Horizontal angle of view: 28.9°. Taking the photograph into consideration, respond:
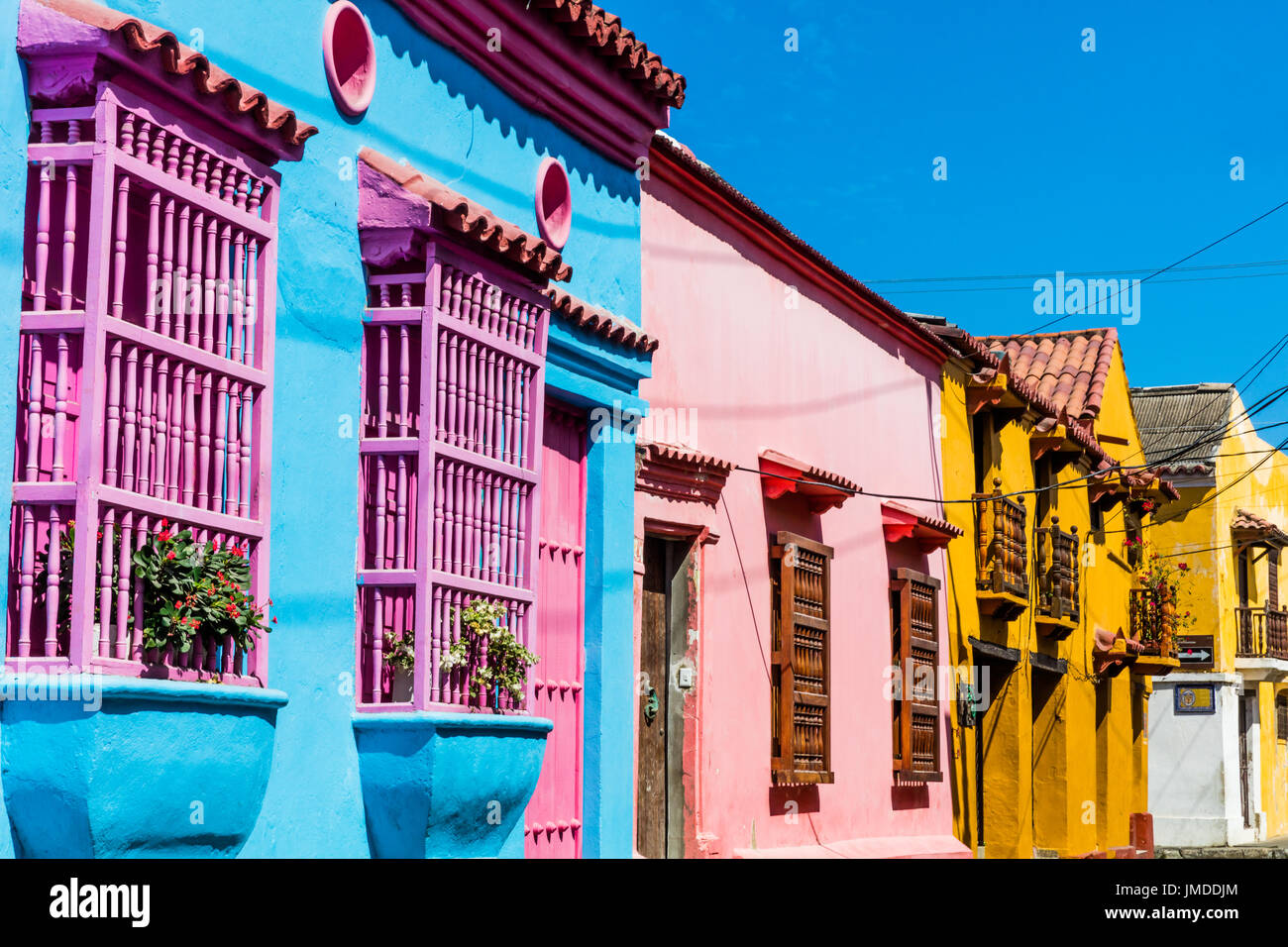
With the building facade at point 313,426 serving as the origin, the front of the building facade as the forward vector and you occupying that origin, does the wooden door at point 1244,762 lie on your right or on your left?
on your left

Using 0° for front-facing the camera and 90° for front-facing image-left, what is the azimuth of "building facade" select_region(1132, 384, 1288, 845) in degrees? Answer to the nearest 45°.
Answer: approximately 315°

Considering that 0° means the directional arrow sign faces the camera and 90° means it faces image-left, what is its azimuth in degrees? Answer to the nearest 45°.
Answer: approximately 0°

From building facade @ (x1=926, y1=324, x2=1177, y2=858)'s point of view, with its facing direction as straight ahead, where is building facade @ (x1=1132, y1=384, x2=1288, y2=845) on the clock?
building facade @ (x1=1132, y1=384, x2=1288, y2=845) is roughly at 8 o'clock from building facade @ (x1=926, y1=324, x2=1177, y2=858).

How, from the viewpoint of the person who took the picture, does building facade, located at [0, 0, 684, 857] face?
facing the viewer and to the right of the viewer

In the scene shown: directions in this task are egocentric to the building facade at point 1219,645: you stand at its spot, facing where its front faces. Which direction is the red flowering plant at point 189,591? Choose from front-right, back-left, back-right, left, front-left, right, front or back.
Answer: front-right

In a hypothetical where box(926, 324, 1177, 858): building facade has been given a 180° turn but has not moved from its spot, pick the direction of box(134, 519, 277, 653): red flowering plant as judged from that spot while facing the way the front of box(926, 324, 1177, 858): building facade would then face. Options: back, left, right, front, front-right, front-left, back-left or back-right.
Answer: back-left

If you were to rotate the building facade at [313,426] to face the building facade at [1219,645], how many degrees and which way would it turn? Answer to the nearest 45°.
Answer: approximately 90° to its left

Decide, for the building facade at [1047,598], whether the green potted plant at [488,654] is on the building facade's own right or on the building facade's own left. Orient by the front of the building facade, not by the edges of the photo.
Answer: on the building facade's own right

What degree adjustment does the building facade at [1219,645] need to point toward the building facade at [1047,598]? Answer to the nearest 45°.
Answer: approximately 45° to its right
